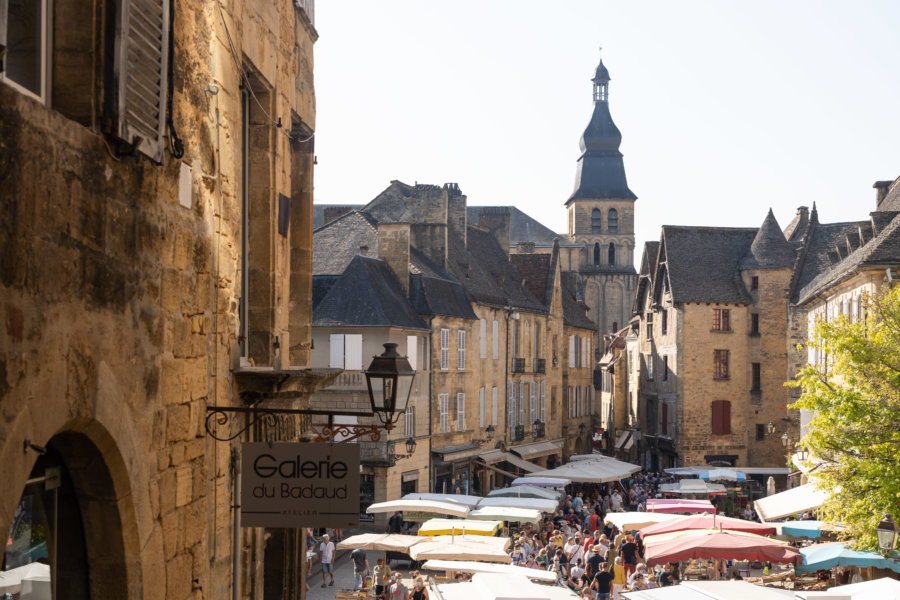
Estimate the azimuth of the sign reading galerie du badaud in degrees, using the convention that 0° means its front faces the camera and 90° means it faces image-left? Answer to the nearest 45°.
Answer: approximately 0°

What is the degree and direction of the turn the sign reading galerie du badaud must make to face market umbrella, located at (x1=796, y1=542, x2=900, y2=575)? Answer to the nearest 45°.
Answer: approximately 135° to its left

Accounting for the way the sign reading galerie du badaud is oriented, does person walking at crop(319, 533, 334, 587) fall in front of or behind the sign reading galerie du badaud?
behind

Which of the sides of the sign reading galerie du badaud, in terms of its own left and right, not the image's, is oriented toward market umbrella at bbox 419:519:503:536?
back

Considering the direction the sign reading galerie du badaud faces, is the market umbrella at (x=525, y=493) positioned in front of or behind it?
behind

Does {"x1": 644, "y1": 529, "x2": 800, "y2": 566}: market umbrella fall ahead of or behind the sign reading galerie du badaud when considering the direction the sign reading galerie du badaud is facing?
behind

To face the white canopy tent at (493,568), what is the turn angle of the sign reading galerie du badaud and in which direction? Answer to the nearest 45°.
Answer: approximately 180°

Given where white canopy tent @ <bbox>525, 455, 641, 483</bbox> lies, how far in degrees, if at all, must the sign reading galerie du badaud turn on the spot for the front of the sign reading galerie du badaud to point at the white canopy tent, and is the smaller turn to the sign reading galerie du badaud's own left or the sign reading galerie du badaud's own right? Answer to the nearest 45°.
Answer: approximately 180°

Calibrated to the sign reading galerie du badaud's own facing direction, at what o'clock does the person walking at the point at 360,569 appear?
The person walking is roughly at 6 o'clock from the sign reading galerie du badaud.

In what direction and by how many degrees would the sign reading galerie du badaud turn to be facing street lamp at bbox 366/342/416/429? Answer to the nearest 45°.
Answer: approximately 135° to its left
